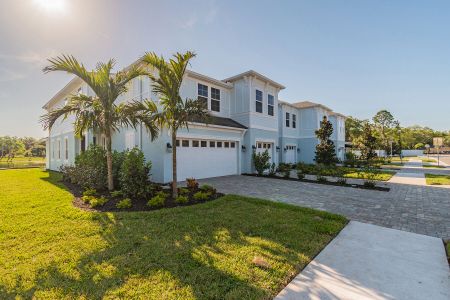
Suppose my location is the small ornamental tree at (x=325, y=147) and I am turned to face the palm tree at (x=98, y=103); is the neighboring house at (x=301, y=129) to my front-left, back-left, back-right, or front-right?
back-right

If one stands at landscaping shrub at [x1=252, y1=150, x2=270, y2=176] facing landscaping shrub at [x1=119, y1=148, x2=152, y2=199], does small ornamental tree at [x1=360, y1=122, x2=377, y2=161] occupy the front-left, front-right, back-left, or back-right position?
back-left

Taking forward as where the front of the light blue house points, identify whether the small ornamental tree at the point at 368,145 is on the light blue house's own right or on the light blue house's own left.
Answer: on the light blue house's own left

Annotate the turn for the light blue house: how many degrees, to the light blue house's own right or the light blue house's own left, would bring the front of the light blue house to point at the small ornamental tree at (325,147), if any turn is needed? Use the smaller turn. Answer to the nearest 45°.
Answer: approximately 45° to the light blue house's own left

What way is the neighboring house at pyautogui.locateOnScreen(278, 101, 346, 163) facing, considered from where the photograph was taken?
facing the viewer and to the right of the viewer

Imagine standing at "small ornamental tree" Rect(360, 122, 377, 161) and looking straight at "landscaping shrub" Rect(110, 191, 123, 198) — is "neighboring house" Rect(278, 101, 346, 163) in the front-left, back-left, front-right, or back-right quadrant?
front-right
